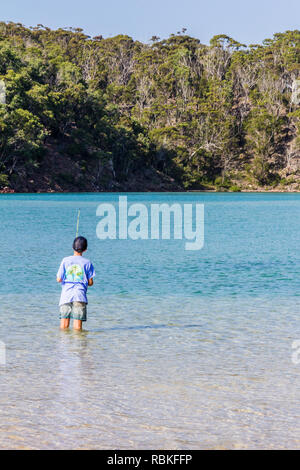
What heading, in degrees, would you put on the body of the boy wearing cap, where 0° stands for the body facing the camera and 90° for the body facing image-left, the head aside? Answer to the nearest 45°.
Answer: approximately 180°
